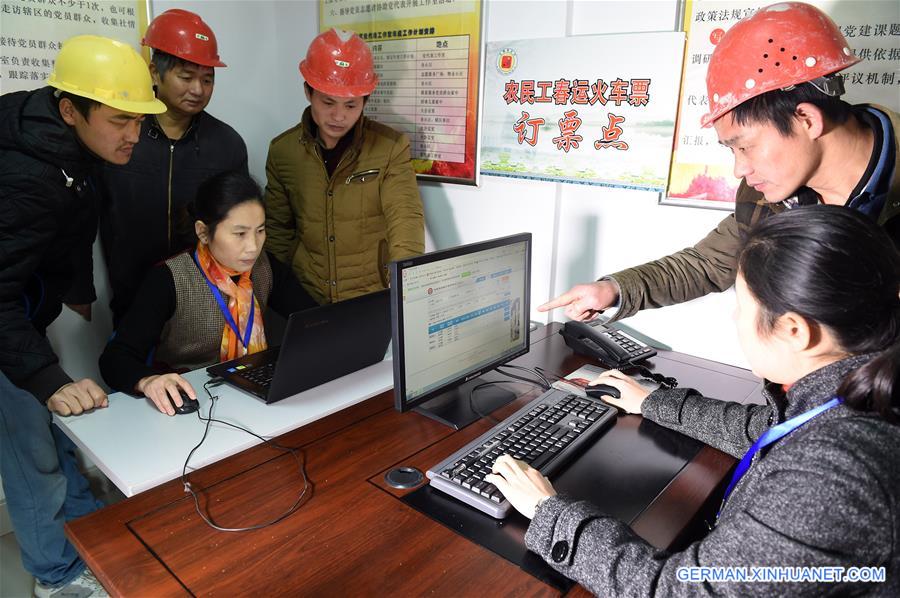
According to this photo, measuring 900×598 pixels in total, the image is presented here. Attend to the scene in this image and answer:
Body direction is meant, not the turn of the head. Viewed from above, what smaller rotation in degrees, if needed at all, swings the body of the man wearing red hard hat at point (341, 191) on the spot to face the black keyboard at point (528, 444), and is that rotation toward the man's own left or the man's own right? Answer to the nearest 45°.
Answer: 0° — they already face it

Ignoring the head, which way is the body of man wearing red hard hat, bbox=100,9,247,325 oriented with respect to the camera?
toward the camera

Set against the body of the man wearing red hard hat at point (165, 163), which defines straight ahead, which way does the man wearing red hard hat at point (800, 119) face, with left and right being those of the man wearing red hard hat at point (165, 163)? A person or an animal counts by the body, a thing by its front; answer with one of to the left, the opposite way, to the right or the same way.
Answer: to the right

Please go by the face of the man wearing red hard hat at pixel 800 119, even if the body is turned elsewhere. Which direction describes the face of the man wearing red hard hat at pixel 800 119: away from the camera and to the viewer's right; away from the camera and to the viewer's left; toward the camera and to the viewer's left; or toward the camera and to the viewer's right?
toward the camera and to the viewer's left

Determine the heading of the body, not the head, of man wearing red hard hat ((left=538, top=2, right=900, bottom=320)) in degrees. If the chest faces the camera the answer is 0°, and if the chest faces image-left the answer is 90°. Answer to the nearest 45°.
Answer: approximately 45°

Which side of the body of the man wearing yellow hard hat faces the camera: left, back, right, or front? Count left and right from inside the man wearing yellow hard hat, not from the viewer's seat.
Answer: right

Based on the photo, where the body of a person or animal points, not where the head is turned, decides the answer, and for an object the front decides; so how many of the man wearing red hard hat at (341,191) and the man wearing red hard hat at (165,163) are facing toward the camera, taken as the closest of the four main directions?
2

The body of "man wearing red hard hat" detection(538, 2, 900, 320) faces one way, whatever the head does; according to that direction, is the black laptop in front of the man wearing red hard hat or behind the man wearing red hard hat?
in front

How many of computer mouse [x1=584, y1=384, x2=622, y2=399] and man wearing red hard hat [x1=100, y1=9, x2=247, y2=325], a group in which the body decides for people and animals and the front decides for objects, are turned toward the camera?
1

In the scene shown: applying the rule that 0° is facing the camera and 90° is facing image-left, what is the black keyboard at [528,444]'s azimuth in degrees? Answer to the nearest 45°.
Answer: approximately 315°

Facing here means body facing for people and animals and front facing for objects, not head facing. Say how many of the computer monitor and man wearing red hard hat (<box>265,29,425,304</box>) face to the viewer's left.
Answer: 0

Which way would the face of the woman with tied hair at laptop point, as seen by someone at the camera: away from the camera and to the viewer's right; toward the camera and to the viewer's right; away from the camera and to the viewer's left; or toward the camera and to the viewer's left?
toward the camera and to the viewer's right
